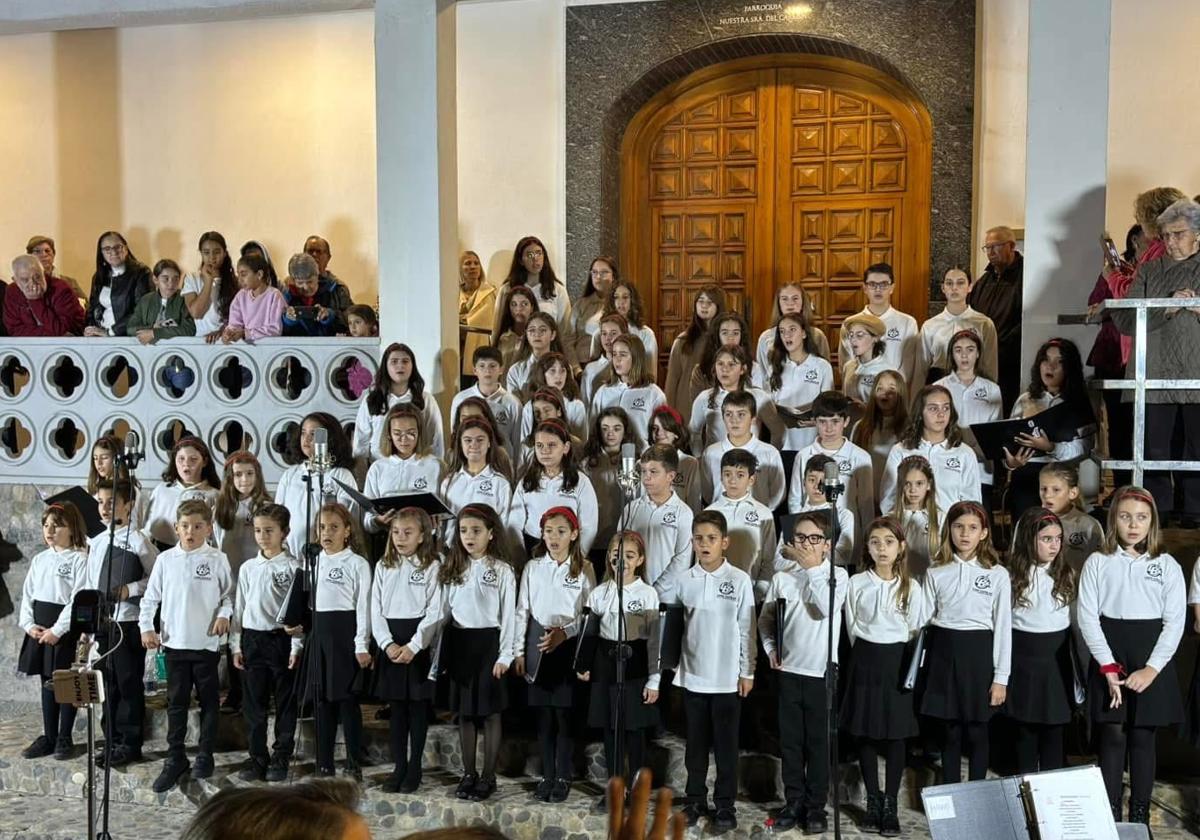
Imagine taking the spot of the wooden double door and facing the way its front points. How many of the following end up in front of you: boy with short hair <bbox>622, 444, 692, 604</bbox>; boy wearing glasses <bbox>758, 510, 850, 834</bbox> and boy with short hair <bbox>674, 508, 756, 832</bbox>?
3

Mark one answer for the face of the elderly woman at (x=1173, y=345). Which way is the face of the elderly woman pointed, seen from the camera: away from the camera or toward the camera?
toward the camera

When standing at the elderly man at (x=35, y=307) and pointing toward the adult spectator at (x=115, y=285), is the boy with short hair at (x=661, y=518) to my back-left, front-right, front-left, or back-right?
front-right

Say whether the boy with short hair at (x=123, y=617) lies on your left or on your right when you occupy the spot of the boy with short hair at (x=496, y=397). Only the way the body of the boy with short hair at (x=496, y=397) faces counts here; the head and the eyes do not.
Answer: on your right

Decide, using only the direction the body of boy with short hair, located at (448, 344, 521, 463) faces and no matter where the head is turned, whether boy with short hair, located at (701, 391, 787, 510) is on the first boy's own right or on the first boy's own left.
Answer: on the first boy's own left

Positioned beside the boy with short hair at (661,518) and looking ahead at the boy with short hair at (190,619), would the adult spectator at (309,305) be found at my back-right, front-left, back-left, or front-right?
front-right

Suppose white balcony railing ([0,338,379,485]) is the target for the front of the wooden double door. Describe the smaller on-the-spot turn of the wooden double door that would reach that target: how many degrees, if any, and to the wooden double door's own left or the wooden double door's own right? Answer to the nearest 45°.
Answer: approximately 45° to the wooden double door's own right

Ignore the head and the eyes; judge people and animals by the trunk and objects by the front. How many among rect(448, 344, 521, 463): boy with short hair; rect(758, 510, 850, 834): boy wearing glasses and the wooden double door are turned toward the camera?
3

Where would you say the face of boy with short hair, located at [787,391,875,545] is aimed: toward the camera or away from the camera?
toward the camera

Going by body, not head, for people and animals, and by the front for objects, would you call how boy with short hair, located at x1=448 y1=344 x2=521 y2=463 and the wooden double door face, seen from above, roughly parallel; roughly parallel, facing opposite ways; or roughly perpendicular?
roughly parallel

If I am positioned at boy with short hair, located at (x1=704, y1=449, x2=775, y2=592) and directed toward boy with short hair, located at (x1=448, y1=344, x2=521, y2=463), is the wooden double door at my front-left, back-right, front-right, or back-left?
front-right

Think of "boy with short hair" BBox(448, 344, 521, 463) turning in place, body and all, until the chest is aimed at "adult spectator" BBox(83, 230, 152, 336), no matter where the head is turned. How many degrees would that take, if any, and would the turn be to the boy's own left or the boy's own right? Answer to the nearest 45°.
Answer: approximately 135° to the boy's own right

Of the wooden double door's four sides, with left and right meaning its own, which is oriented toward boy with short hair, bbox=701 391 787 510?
front

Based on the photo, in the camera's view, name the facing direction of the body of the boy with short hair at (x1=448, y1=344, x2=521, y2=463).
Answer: toward the camera

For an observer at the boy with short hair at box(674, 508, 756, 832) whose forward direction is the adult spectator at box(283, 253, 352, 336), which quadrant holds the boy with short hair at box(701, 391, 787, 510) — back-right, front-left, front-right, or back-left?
front-right

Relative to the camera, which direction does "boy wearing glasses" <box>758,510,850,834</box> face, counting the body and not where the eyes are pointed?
toward the camera

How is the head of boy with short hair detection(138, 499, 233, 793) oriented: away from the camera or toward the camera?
toward the camera
